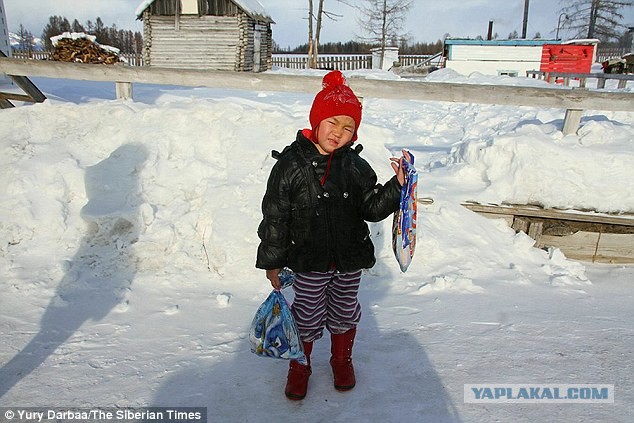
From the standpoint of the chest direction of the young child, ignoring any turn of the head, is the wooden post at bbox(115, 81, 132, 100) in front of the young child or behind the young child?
behind

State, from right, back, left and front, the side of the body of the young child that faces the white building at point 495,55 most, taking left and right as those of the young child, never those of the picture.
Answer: back

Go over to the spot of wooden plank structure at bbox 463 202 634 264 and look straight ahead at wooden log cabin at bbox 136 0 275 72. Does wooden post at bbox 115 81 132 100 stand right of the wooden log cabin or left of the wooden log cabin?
left

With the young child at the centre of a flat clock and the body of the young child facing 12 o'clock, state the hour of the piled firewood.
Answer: The piled firewood is roughly at 5 o'clock from the young child.

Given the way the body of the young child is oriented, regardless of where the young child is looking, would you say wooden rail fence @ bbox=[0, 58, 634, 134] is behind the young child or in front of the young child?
behind

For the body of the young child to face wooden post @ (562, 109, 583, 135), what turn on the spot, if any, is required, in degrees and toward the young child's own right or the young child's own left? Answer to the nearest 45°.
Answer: approximately 135° to the young child's own left

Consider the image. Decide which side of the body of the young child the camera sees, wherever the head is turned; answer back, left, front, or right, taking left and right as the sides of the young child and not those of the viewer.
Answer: front

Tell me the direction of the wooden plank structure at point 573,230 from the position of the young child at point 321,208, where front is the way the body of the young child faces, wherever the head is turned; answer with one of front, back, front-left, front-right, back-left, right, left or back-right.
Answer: back-left
